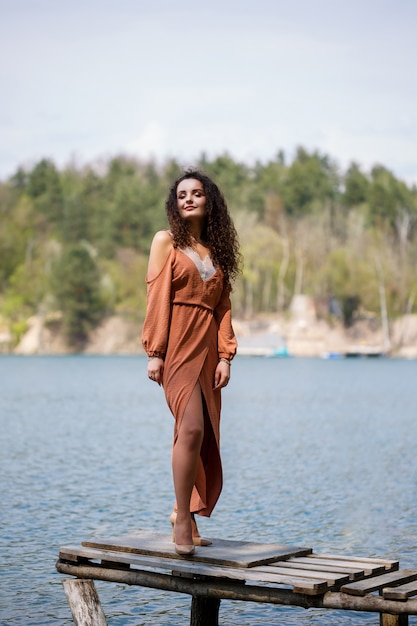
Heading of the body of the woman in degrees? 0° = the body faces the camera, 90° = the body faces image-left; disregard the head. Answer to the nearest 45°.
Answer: approximately 315°
